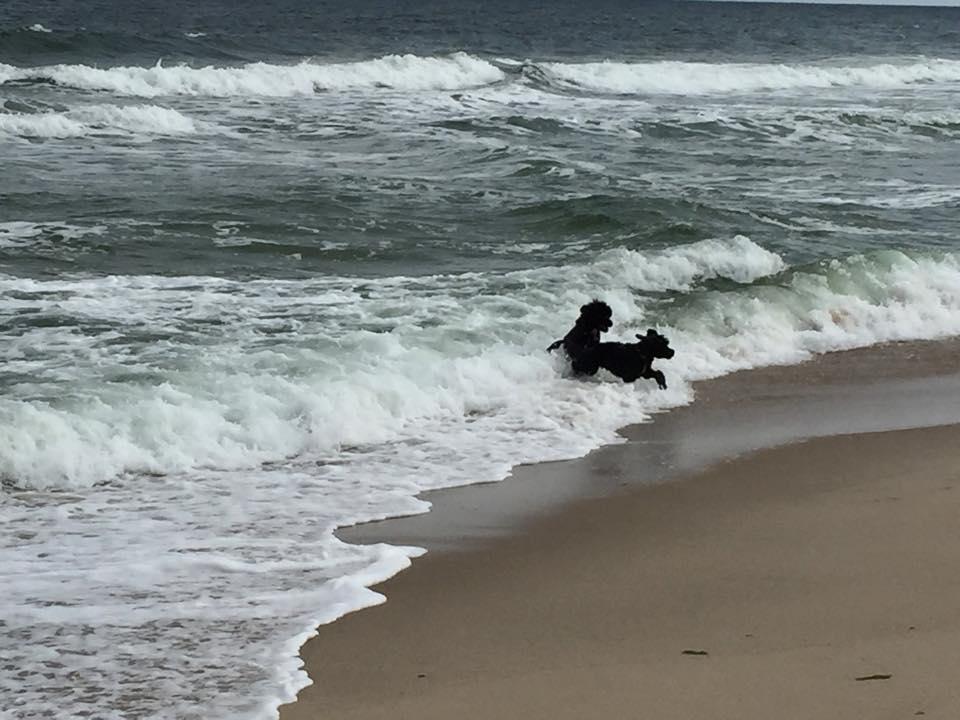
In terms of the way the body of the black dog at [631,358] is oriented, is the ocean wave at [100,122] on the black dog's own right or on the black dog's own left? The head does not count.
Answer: on the black dog's own left

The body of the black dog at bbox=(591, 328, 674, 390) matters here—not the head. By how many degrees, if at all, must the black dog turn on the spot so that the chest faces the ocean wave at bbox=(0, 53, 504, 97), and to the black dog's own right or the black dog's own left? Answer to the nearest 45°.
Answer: approximately 90° to the black dog's own left

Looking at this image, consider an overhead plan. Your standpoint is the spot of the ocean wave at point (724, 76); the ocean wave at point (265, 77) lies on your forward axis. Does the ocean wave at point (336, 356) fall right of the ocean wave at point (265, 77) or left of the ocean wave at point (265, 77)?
left

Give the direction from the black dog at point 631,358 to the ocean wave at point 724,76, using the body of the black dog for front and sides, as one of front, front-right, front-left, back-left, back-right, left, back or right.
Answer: left

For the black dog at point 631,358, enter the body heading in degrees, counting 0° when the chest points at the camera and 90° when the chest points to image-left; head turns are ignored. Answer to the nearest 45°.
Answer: approximately 270°

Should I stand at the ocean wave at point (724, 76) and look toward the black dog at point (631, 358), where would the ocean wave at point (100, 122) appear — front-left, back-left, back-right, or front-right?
front-right
